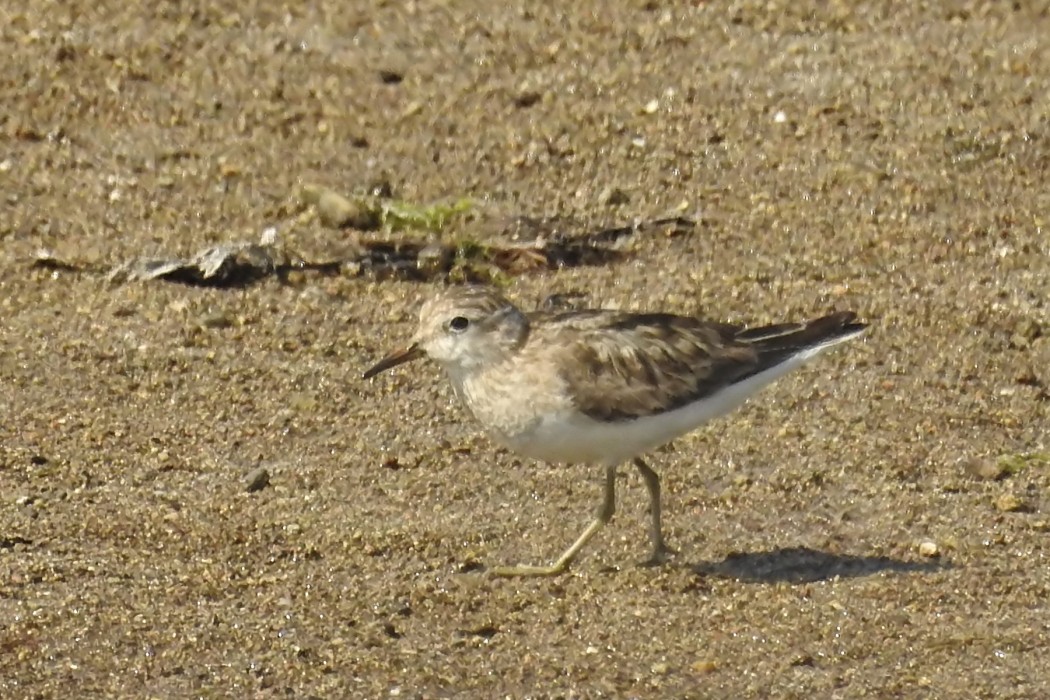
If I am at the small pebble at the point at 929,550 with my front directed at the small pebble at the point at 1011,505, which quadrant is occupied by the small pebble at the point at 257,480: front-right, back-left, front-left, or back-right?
back-left

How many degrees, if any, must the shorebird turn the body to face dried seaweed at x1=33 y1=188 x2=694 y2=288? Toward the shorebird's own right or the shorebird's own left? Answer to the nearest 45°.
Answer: approximately 45° to the shorebird's own right

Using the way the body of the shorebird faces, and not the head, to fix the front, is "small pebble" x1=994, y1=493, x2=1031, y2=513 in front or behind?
behind

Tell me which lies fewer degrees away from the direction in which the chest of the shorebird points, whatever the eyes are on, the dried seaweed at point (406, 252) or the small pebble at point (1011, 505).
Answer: the dried seaweed

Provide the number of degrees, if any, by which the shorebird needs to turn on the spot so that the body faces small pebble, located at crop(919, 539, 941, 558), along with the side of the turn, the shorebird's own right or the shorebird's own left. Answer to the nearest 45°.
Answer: approximately 180°

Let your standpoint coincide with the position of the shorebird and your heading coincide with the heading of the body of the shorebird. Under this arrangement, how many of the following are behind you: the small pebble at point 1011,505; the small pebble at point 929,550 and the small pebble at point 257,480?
2

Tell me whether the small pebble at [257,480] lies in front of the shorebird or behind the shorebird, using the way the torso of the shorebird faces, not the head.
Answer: in front

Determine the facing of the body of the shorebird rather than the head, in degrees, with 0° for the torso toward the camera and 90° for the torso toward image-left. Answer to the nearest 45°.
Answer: approximately 90°
